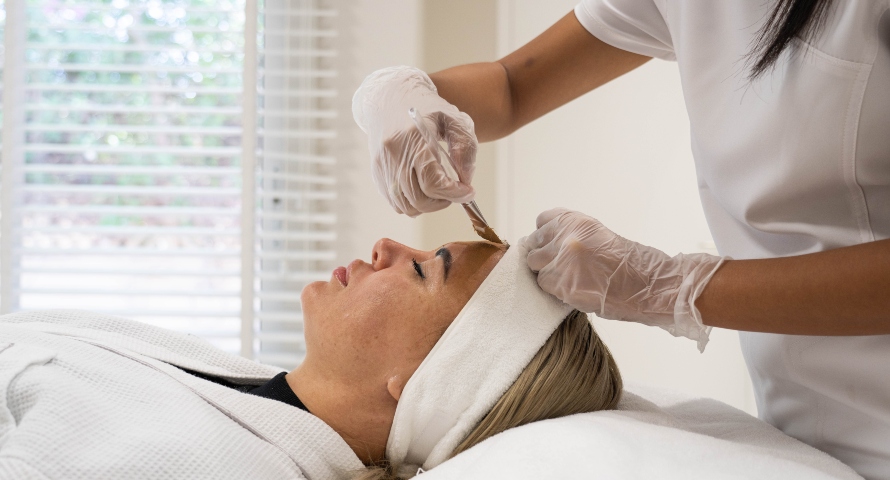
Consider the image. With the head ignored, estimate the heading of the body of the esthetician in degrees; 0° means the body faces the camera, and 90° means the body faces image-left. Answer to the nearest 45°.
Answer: approximately 45°
